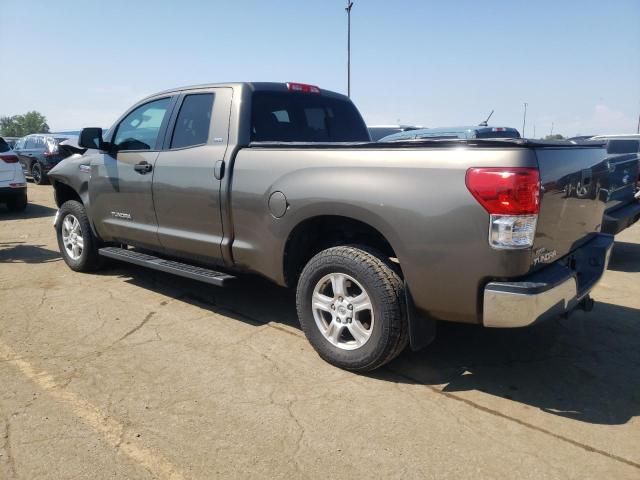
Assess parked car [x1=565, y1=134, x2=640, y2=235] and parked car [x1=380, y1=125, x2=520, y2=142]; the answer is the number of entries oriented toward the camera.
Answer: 0

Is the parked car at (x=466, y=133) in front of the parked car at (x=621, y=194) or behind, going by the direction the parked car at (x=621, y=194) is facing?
in front

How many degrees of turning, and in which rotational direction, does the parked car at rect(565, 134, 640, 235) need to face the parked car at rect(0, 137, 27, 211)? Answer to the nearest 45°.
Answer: approximately 45° to its left

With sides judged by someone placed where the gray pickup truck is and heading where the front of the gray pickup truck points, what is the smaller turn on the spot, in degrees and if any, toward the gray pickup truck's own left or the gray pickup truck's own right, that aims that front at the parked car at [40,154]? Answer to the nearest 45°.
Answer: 0° — it already faces it

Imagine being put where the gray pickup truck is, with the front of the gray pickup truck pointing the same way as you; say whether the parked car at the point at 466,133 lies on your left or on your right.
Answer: on your right

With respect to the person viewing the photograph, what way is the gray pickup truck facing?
facing away from the viewer and to the left of the viewer
